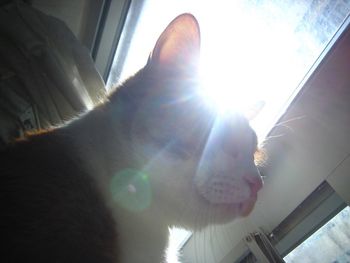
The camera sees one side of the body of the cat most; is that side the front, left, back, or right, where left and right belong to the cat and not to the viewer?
right
